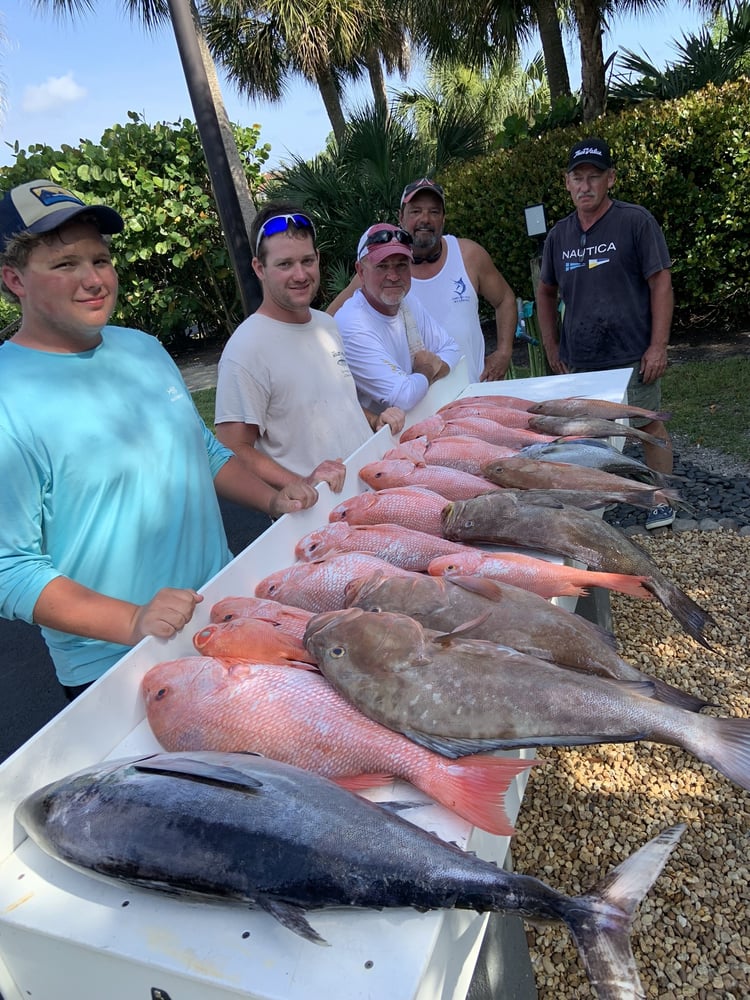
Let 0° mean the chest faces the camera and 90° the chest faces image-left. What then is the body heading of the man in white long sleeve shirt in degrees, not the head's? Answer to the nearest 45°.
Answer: approximately 315°

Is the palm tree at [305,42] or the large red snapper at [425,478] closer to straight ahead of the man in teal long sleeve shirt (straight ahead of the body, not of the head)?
the large red snapper

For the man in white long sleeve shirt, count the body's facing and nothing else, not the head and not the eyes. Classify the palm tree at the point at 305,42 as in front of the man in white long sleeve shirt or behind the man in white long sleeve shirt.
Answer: behind

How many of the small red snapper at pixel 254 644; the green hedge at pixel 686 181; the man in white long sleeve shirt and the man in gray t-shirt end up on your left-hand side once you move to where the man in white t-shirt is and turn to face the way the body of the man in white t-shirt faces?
3

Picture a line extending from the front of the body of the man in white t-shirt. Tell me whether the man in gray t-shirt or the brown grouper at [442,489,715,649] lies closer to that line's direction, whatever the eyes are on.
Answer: the brown grouper

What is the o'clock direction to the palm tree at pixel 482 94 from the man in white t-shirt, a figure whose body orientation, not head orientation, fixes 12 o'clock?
The palm tree is roughly at 8 o'clock from the man in white t-shirt.

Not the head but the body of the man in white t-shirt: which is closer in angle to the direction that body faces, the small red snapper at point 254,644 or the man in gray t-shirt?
the small red snapper
